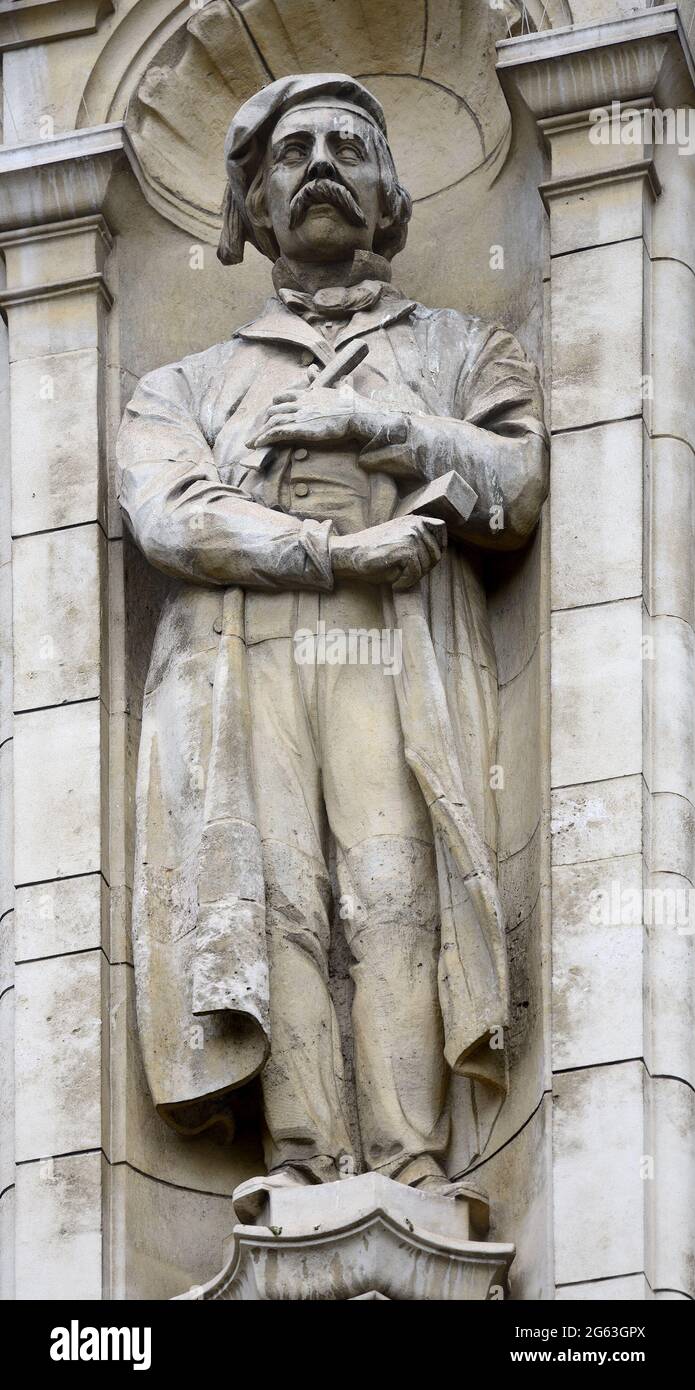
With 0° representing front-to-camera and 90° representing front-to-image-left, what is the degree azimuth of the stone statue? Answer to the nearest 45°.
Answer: approximately 0°
